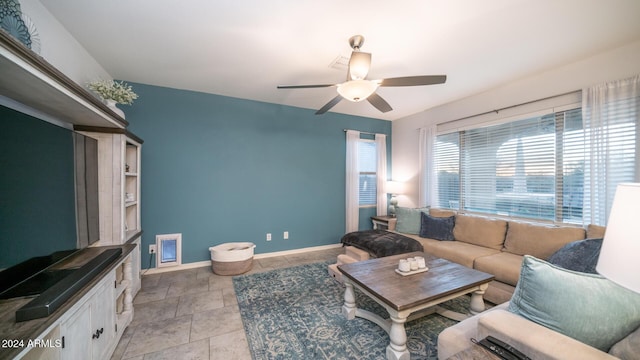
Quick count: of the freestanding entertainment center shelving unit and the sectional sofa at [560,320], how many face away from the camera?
0

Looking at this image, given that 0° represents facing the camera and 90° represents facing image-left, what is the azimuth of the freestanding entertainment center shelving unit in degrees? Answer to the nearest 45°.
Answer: approximately 315°

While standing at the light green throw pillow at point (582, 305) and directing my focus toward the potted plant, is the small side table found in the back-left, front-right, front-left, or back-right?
front-right

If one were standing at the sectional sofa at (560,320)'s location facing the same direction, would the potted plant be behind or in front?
in front

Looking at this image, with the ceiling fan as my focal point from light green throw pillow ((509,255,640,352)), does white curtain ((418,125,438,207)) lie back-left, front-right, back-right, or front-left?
front-right

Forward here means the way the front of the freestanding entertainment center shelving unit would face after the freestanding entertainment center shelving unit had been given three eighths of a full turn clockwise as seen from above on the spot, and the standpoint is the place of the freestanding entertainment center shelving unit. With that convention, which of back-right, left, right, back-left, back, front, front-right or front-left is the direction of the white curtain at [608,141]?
back-left

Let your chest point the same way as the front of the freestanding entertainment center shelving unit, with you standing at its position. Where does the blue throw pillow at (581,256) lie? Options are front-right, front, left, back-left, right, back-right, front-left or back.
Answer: front

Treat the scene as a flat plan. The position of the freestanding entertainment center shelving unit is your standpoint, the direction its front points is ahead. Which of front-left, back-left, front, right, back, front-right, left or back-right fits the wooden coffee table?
front

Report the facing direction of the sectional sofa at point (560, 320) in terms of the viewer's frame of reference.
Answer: facing the viewer and to the left of the viewer

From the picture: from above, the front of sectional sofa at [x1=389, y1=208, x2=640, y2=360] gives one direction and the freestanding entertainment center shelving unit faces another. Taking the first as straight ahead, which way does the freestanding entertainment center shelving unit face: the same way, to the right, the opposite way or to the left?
the opposite way

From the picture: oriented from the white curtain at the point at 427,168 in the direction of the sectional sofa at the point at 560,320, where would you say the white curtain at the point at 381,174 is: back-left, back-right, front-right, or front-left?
back-right

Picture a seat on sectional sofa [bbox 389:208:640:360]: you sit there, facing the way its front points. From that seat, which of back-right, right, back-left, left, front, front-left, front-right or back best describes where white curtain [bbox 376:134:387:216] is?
right

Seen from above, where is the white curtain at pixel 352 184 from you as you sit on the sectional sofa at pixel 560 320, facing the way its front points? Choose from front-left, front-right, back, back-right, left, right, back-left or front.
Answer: right

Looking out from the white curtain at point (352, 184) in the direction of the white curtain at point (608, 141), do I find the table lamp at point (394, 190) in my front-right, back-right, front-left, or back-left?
front-left

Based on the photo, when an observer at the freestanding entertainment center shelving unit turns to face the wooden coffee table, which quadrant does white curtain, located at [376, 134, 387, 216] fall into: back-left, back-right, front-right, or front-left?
front-left

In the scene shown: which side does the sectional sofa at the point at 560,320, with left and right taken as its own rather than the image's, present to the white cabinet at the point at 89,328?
front
